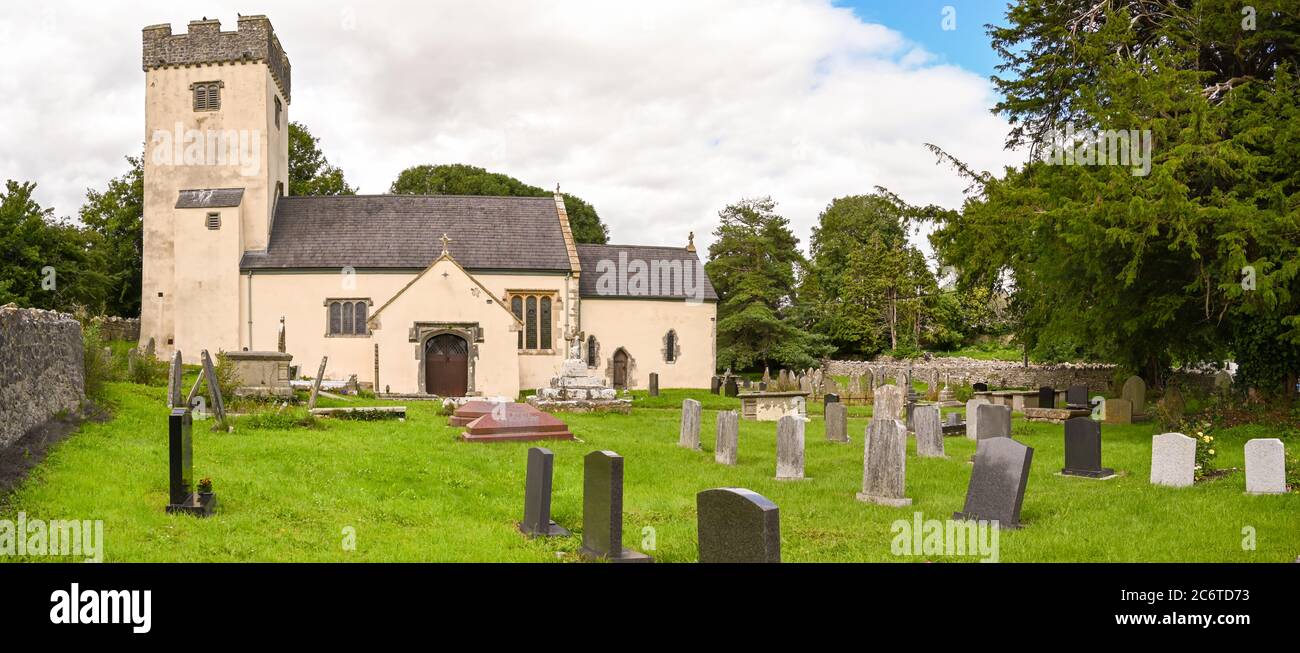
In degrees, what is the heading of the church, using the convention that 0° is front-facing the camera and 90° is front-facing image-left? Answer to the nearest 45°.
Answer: approximately 0°

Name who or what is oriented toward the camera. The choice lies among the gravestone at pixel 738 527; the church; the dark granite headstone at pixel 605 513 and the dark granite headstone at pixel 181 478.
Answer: the church

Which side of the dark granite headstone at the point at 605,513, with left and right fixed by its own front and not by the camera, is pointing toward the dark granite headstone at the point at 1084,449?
front

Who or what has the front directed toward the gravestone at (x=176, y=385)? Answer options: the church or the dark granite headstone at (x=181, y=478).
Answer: the church

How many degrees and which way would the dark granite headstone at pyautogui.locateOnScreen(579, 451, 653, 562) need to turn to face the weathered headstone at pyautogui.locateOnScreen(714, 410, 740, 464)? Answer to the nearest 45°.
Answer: approximately 45° to its left
